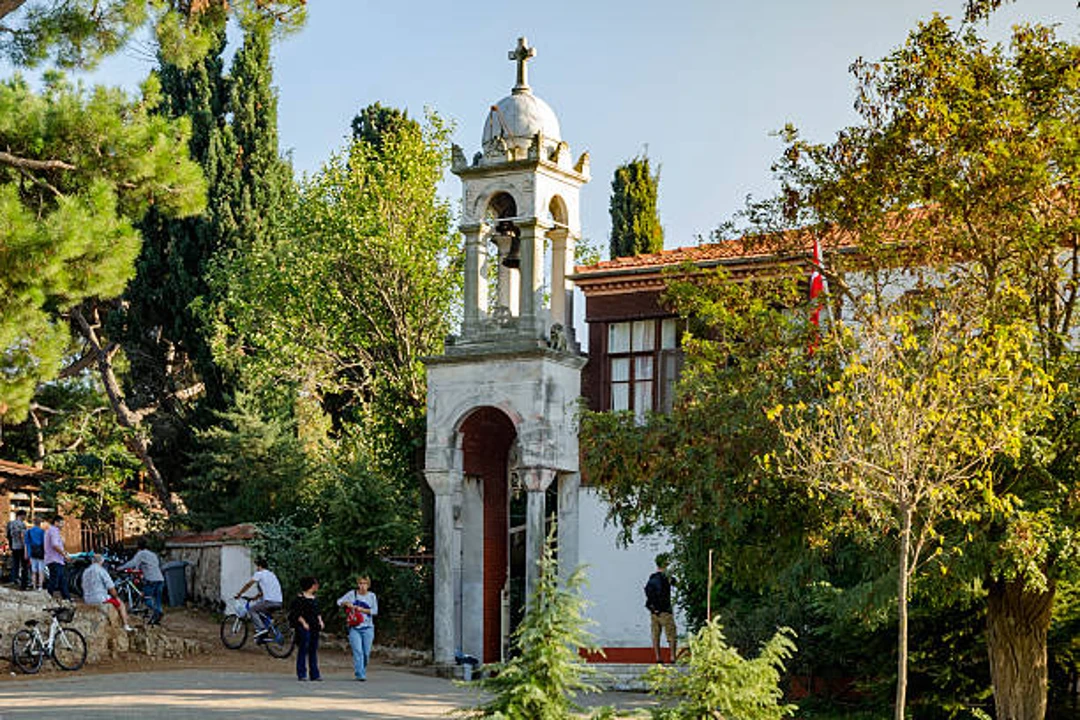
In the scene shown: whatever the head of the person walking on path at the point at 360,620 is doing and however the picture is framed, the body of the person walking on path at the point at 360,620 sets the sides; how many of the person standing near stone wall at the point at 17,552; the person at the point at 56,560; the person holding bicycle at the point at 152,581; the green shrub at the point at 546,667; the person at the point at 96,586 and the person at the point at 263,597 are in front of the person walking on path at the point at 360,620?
1

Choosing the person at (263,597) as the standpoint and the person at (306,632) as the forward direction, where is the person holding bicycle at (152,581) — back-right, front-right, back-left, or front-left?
back-right

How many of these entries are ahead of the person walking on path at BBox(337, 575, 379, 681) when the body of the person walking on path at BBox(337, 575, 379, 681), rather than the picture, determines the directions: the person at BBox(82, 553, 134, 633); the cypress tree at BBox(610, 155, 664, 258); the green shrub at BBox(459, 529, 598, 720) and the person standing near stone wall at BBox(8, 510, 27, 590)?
1

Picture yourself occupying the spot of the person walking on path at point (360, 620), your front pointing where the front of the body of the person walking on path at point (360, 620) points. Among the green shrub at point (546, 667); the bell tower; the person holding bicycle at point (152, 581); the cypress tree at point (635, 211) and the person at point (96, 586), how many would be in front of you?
1

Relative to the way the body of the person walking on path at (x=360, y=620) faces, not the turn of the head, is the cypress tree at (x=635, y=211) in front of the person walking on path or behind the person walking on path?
behind

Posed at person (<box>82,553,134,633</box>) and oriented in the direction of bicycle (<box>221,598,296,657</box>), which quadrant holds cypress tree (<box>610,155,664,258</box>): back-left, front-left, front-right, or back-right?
front-left

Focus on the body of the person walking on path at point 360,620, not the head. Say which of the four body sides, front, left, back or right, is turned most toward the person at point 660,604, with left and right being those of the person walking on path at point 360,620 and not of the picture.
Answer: left

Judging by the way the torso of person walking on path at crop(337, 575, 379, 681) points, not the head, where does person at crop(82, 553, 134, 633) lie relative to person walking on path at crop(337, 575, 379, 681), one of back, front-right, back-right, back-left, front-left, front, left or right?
back-right

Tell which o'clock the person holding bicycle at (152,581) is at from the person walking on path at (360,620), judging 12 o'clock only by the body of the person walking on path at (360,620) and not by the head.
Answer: the person holding bicycle at (152,581) is roughly at 5 o'clock from the person walking on path at (360,620).

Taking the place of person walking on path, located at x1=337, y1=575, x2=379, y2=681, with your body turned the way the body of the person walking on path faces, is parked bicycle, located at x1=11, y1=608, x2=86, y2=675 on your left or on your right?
on your right

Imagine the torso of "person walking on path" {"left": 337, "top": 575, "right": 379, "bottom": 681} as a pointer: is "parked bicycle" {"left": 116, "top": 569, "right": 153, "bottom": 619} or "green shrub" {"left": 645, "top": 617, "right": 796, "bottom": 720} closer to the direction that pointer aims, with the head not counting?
the green shrub

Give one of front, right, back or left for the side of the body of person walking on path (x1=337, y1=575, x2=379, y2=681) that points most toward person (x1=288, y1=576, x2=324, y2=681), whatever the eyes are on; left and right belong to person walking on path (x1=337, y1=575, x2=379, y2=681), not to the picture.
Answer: right

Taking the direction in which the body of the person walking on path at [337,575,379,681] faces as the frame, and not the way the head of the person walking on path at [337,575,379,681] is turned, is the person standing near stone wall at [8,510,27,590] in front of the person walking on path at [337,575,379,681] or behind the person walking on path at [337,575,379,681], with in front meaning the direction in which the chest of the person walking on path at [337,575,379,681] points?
behind

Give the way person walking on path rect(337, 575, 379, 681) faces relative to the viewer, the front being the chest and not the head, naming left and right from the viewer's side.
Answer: facing the viewer

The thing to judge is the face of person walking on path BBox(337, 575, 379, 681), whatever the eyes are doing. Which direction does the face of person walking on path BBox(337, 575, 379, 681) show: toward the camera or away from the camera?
toward the camera

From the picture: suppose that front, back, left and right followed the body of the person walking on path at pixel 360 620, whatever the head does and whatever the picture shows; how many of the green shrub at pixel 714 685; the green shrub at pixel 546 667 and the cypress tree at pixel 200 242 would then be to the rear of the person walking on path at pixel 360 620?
1
